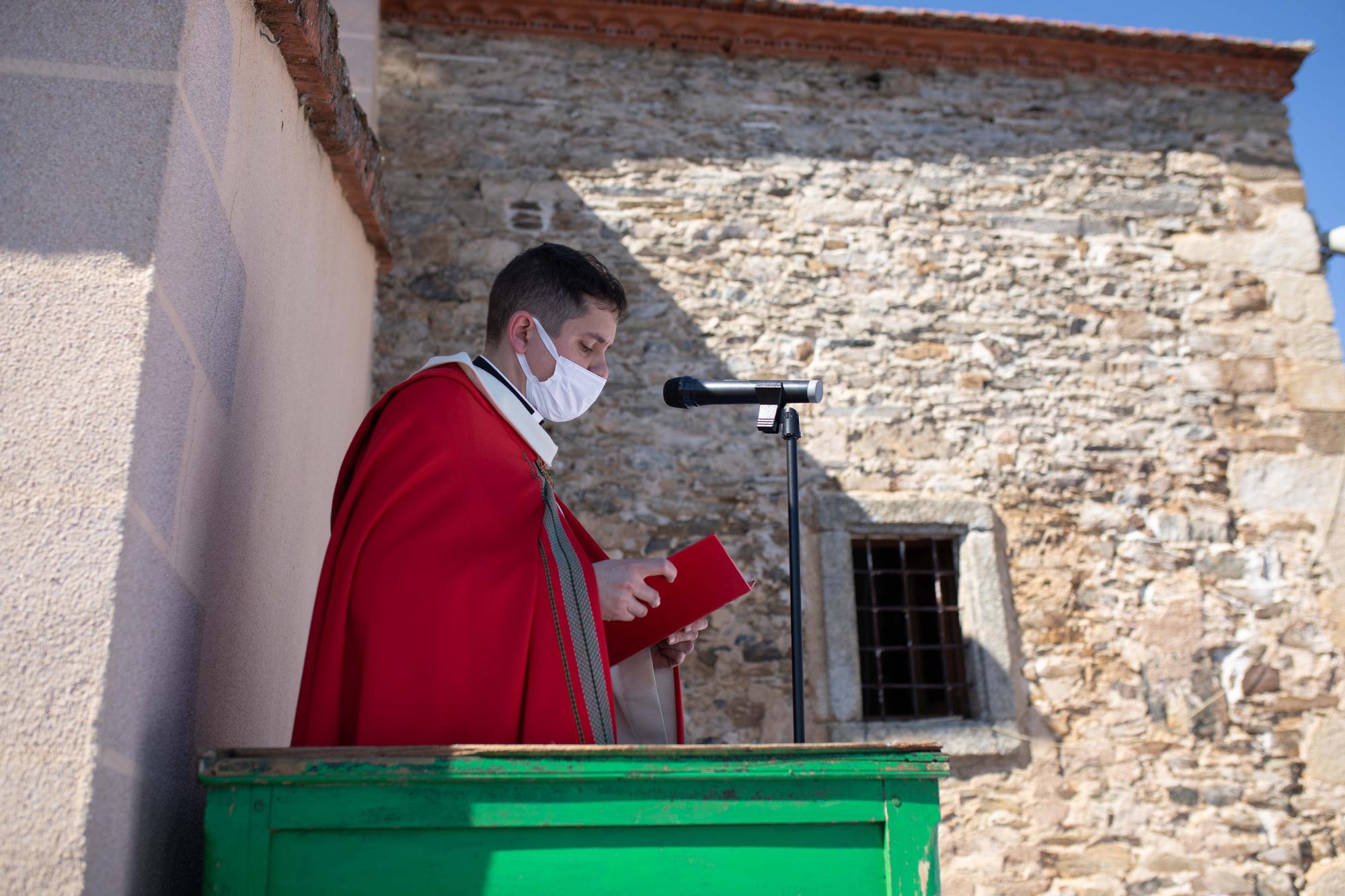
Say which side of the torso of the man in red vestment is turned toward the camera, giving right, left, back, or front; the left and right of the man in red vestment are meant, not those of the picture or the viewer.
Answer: right

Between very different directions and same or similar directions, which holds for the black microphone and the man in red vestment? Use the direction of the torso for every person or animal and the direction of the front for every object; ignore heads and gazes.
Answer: very different directions

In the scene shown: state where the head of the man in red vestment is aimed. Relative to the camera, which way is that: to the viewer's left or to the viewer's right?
to the viewer's right

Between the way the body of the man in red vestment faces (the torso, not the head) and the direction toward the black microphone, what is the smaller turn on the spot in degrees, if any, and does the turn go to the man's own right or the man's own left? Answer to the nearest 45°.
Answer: approximately 45° to the man's own left

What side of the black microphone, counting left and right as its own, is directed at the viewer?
left

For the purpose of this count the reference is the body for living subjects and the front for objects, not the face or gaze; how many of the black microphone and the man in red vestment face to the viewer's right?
1
